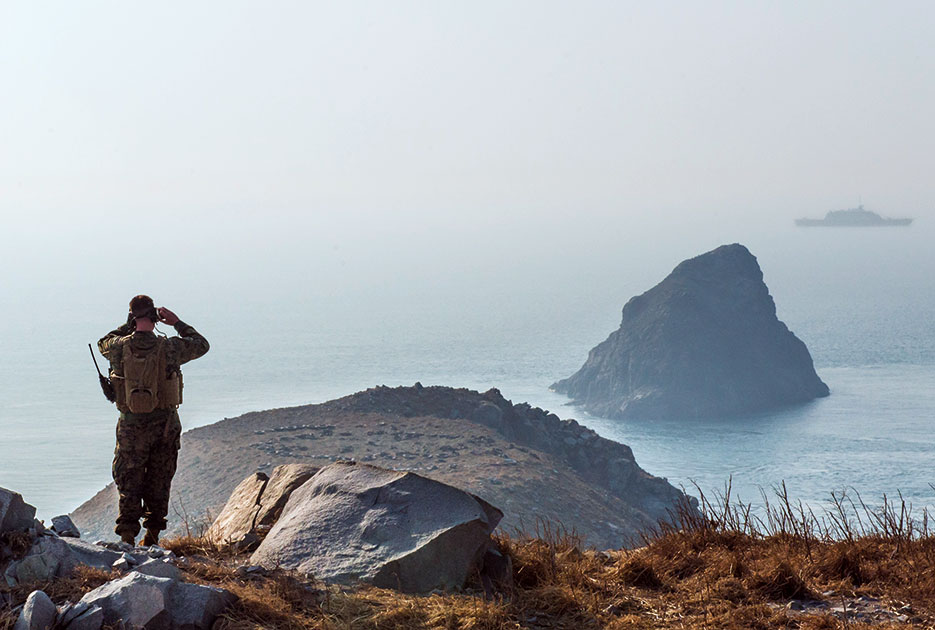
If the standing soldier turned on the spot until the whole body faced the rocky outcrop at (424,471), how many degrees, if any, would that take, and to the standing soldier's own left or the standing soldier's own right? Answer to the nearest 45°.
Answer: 0° — they already face it

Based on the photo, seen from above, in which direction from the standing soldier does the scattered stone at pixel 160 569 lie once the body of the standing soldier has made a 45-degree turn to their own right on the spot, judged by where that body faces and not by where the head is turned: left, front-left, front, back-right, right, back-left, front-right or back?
back-right

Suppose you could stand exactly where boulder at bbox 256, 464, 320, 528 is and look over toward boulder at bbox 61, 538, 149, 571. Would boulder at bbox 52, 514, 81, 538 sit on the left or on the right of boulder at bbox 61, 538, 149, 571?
right

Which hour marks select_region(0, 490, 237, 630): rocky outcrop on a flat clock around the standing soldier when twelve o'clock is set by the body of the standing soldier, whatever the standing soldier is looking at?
The rocky outcrop is roughly at 6 o'clock from the standing soldier.

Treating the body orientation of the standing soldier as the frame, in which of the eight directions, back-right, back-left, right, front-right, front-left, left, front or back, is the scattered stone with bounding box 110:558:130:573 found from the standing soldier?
back

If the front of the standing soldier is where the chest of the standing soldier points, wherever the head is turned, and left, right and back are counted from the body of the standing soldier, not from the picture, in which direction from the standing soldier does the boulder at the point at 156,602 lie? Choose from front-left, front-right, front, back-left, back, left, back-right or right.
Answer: back

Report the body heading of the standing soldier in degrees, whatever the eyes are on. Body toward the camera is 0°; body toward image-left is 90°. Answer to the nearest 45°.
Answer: approximately 180°

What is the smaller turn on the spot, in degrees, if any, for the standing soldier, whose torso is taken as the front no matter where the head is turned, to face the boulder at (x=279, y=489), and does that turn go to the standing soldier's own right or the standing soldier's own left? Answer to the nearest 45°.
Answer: approximately 135° to the standing soldier's own right

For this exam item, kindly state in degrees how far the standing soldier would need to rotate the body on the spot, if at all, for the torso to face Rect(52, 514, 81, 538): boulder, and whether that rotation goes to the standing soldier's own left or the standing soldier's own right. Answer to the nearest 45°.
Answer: approximately 135° to the standing soldier's own left

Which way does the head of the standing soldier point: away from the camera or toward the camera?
away from the camera
